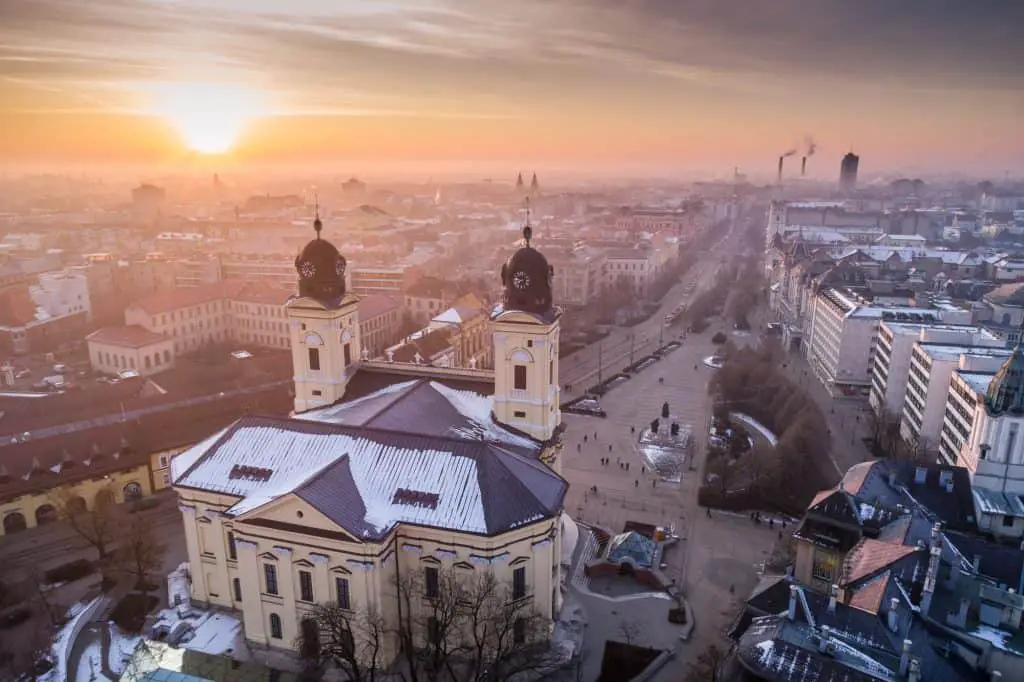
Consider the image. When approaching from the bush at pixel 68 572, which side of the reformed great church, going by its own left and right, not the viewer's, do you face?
left

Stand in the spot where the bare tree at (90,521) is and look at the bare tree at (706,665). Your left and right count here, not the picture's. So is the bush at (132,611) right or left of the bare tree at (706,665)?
right

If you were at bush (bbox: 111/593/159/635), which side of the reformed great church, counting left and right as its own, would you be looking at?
left

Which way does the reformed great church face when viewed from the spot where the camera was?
facing away from the viewer and to the right of the viewer

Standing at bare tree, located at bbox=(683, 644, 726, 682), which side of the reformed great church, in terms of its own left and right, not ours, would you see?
right

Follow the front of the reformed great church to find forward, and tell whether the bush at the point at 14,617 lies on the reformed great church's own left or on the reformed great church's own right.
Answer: on the reformed great church's own left

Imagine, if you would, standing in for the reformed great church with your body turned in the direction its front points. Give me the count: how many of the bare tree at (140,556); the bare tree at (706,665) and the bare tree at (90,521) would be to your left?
2

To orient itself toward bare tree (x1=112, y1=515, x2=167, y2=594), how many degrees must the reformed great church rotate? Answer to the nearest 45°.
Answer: approximately 90° to its left
